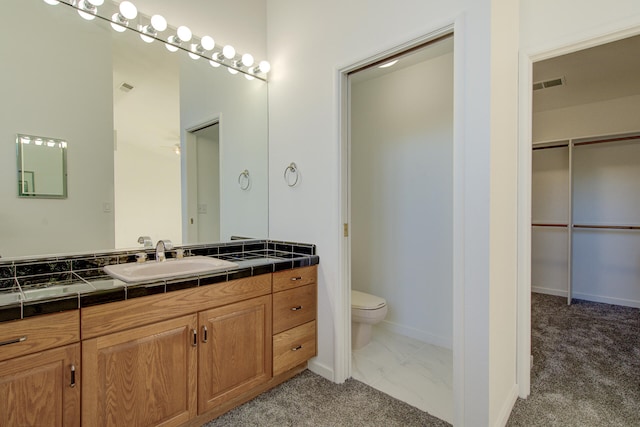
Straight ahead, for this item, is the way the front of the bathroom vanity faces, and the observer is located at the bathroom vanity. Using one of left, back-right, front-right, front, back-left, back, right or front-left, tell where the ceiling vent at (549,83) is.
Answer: front-left

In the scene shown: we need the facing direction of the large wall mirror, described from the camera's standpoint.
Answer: facing the viewer and to the right of the viewer

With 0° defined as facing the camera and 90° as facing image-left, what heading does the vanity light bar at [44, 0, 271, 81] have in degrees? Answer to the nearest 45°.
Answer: approximately 315°

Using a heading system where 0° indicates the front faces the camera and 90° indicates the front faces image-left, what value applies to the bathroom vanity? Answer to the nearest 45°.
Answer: approximately 315°

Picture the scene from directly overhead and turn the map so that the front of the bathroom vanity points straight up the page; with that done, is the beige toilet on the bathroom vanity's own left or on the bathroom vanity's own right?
on the bathroom vanity's own left

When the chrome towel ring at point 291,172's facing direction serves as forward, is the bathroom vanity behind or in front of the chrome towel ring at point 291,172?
in front

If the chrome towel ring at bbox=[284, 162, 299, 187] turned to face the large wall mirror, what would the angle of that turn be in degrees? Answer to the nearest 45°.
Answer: approximately 45° to its right

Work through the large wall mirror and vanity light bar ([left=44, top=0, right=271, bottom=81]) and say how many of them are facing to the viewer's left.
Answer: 0

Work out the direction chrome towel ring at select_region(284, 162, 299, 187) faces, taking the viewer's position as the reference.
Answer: facing the viewer and to the left of the viewer

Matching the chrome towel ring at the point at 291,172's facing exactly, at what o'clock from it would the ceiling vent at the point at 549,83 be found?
The ceiling vent is roughly at 7 o'clock from the chrome towel ring.

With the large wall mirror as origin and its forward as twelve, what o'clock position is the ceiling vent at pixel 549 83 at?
The ceiling vent is roughly at 11 o'clock from the large wall mirror.
